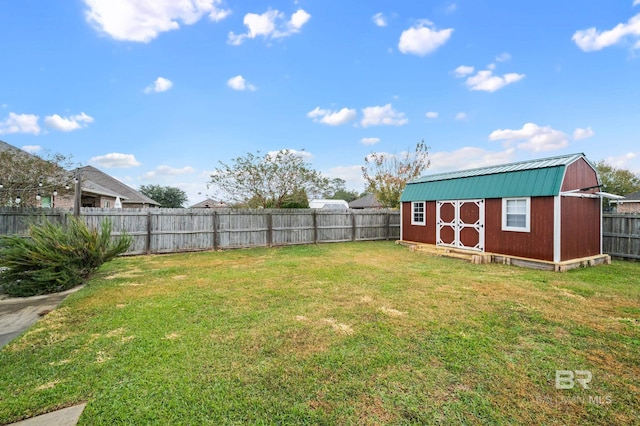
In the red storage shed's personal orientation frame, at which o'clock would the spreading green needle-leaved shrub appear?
The spreading green needle-leaved shrub is roughly at 12 o'clock from the red storage shed.

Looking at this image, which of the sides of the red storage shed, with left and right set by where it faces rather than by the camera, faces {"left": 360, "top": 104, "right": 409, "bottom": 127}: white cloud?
right

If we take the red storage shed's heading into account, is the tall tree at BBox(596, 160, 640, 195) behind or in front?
behind

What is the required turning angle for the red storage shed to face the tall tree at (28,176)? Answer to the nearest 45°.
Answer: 0° — it already faces it

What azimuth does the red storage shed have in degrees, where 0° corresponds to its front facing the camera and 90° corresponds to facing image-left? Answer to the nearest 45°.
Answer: approximately 45°

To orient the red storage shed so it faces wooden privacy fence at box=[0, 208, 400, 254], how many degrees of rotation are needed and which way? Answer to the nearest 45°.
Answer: approximately 45° to its right

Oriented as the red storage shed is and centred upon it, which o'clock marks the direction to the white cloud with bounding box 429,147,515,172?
The white cloud is roughly at 4 o'clock from the red storage shed.
